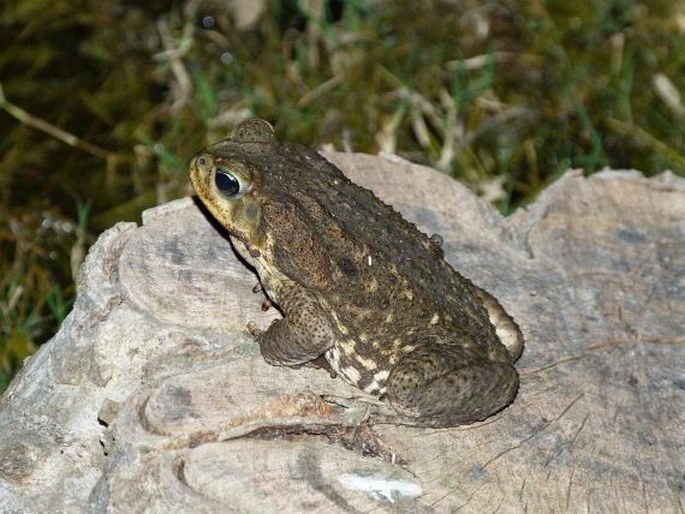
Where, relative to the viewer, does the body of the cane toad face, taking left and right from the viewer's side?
facing away from the viewer and to the left of the viewer

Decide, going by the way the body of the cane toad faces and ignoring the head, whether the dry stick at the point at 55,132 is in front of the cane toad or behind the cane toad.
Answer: in front
